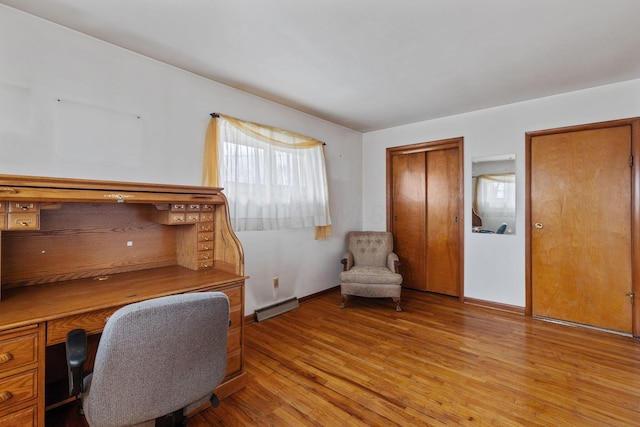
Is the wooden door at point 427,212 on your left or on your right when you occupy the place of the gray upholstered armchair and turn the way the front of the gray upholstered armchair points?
on your left

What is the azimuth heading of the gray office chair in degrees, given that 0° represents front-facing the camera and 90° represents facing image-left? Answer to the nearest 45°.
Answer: approximately 135°

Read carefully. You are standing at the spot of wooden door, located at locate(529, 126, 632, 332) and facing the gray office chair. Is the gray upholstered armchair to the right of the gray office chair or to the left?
right

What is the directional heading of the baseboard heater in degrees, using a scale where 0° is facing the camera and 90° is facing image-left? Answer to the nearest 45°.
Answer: approximately 315°

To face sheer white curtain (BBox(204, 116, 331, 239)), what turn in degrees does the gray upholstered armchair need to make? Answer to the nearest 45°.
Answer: approximately 45° to its right

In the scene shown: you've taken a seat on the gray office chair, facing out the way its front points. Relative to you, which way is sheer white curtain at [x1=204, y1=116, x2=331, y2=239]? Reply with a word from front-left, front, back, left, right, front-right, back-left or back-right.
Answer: right

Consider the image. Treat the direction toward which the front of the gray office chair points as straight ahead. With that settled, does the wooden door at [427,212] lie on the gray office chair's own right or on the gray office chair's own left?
on the gray office chair's own right

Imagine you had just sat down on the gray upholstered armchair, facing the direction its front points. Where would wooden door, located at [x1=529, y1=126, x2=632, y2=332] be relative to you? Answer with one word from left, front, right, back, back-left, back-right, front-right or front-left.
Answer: left

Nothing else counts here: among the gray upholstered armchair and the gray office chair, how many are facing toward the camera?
1

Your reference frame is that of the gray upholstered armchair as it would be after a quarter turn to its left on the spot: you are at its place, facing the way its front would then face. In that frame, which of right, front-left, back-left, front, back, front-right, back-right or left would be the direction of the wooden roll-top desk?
back-right
